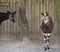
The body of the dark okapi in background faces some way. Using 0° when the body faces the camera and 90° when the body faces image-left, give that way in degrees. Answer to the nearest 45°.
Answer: approximately 270°
